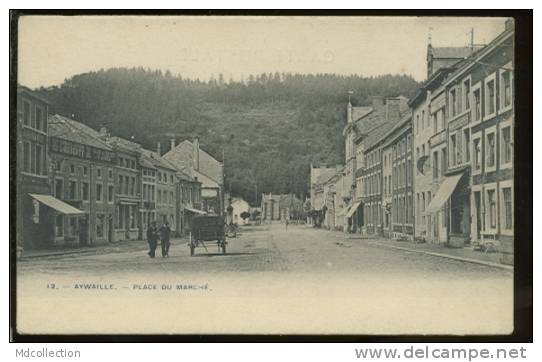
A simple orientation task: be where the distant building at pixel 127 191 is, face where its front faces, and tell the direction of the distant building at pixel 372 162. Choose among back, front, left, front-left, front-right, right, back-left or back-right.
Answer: front-left

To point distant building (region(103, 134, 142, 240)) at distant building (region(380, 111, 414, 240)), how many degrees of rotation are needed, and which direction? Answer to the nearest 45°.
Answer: approximately 45° to its left

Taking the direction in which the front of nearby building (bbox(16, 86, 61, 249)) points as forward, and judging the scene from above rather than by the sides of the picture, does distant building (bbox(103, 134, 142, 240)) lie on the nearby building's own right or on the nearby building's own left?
on the nearby building's own left

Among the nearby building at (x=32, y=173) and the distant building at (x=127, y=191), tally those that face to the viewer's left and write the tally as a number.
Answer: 0

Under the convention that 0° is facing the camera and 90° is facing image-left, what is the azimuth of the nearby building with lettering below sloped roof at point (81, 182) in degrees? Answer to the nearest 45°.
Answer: approximately 315°

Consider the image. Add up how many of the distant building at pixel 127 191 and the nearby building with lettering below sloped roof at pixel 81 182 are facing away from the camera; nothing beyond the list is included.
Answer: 0

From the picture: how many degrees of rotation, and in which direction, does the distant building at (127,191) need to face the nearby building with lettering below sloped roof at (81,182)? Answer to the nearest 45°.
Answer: approximately 135° to its right

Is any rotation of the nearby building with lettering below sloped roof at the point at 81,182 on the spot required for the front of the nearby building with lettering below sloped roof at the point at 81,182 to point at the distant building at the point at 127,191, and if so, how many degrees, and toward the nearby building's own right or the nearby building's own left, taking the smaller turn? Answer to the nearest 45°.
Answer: approximately 45° to the nearby building's own left

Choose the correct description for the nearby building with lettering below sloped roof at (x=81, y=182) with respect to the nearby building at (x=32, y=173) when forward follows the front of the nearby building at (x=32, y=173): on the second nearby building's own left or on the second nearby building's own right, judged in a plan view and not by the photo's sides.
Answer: on the second nearby building's own left
